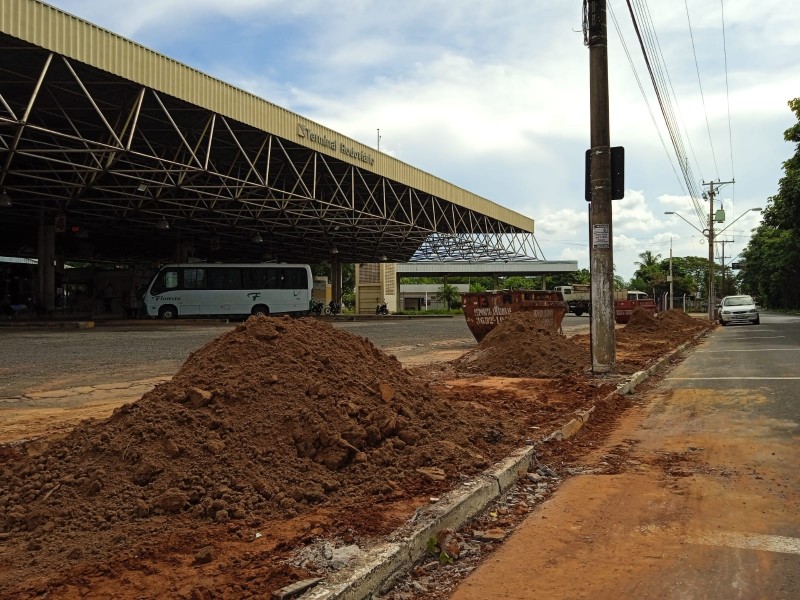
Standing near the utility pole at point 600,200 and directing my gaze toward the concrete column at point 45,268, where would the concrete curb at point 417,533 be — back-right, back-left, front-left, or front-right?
back-left

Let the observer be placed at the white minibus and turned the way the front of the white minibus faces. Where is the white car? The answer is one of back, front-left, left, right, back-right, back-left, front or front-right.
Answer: back

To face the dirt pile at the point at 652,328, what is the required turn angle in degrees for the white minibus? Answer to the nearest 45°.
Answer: approximately 135° to its left

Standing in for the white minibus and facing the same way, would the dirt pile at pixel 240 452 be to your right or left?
on your left

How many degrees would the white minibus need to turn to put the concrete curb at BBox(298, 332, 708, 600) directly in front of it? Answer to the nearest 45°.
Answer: approximately 90° to its left

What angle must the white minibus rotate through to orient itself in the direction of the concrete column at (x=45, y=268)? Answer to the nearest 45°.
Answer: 0° — it already faces it

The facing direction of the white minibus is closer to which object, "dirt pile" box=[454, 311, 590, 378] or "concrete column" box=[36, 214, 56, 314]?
the concrete column

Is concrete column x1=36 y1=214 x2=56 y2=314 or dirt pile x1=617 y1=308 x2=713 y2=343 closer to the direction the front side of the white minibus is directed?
the concrete column

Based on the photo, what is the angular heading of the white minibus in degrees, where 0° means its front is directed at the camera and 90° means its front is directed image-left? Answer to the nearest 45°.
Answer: approximately 90°
